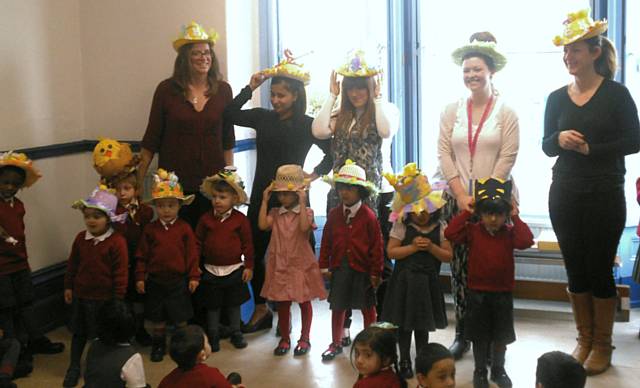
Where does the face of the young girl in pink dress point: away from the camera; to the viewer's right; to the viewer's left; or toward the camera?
toward the camera

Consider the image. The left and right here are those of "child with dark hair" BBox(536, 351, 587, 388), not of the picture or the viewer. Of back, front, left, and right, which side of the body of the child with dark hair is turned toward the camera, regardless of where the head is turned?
back

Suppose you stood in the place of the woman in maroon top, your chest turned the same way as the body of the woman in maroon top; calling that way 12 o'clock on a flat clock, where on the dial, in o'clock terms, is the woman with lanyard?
The woman with lanyard is roughly at 10 o'clock from the woman in maroon top.

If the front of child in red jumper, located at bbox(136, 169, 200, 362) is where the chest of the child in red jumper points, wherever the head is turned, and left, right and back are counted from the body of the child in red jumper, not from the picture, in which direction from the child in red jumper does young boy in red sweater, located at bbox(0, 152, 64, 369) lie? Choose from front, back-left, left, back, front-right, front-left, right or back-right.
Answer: right

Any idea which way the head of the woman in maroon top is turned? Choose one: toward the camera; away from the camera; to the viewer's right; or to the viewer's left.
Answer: toward the camera

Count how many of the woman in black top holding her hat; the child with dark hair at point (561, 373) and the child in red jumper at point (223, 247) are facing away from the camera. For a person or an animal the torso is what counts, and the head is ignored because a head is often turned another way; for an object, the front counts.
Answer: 1

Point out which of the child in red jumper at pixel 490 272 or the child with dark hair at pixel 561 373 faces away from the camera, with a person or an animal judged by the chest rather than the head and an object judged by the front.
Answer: the child with dark hair

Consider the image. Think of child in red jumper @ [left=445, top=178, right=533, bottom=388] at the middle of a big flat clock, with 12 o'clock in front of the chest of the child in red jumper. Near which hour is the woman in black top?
The woman in black top is roughly at 8 o'clock from the child in red jumper.

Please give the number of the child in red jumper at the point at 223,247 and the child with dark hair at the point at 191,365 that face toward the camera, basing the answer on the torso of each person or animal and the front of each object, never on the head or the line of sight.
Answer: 1

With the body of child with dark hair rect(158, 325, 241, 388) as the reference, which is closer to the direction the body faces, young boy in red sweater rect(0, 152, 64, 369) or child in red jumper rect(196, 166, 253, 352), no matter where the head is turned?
the child in red jumper

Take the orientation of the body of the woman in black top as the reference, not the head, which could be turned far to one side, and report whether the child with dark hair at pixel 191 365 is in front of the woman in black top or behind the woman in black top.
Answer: in front

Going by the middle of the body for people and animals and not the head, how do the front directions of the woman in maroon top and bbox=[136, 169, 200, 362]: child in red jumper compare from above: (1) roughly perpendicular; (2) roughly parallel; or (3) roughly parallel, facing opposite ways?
roughly parallel

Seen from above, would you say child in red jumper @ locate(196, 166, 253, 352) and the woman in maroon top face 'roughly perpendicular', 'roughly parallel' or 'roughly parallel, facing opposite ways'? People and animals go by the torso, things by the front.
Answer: roughly parallel

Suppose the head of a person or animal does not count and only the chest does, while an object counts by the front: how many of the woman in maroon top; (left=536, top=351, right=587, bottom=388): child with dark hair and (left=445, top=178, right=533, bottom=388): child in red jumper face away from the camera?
1

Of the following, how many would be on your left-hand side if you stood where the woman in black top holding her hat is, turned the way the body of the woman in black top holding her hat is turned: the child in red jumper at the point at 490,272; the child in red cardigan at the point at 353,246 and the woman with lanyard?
3

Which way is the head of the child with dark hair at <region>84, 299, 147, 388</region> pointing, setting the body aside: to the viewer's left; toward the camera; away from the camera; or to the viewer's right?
away from the camera

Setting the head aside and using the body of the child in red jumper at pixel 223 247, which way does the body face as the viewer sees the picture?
toward the camera

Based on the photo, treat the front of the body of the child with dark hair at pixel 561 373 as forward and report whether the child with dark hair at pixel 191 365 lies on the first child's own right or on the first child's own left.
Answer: on the first child's own left
